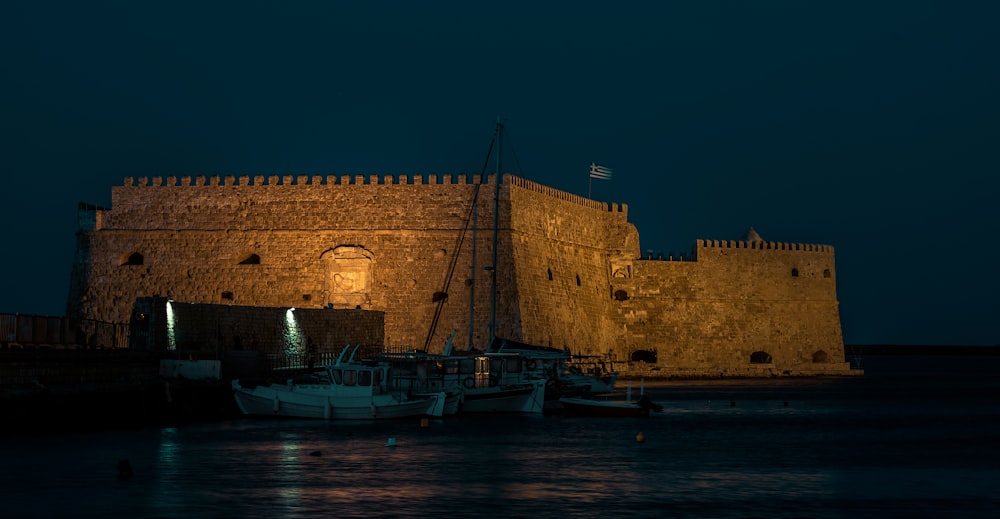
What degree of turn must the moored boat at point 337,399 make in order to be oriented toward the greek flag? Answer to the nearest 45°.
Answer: approximately 135° to its right

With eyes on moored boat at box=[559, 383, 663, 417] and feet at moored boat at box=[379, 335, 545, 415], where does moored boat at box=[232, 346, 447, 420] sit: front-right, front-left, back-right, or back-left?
back-right

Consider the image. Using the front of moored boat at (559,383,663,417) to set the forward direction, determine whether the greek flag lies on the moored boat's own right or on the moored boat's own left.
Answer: on the moored boat's own right

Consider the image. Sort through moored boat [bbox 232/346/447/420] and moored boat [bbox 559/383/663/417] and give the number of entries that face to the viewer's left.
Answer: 2

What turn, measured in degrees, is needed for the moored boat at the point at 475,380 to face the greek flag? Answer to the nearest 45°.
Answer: approximately 90° to its left

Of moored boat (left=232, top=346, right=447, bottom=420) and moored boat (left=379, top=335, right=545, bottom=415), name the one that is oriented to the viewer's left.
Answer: moored boat (left=232, top=346, right=447, bottom=420)

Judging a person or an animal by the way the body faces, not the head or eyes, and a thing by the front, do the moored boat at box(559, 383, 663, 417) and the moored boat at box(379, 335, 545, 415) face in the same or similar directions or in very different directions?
very different directions

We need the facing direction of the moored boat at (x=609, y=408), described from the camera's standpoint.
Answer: facing to the left of the viewer

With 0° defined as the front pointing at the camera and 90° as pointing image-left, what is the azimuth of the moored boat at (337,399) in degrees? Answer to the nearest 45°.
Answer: approximately 90°

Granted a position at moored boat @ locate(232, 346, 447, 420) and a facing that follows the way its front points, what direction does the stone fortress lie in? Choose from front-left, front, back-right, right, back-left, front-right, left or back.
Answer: right

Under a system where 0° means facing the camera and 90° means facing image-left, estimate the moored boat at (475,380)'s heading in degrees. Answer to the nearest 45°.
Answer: approximately 270°

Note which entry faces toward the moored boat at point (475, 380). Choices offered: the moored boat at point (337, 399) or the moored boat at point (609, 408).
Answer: the moored boat at point (609, 408)

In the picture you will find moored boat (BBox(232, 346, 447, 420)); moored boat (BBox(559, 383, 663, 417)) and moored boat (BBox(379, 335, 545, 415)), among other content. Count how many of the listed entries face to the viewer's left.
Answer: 2

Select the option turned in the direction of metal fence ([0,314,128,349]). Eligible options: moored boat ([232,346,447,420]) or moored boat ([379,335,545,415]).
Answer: moored boat ([232,346,447,420])

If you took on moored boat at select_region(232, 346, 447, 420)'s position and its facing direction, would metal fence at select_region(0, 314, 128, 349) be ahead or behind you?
ahead
